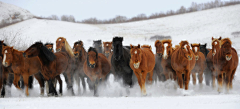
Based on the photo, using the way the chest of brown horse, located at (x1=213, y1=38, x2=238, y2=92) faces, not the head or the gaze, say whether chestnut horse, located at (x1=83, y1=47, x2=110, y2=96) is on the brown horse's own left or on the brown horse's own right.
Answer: on the brown horse's own right

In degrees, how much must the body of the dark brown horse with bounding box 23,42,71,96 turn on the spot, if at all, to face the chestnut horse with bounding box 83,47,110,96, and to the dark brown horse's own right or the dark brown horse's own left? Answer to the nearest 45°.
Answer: approximately 135° to the dark brown horse's own left

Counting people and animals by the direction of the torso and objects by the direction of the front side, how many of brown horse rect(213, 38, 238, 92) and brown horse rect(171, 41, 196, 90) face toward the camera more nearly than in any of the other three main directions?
2

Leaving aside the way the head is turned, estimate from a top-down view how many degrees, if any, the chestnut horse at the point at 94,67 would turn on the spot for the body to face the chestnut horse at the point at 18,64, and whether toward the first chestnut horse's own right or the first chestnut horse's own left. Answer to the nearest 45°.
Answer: approximately 90° to the first chestnut horse's own right

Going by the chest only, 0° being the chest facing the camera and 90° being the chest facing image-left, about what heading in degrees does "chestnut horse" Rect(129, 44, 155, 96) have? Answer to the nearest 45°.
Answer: approximately 45°

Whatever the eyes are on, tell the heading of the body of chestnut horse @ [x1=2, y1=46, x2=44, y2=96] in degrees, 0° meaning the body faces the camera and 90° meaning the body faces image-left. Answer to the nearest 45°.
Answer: approximately 45°

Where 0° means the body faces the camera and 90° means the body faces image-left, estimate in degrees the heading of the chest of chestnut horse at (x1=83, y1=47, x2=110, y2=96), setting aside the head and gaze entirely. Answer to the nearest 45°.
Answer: approximately 0°

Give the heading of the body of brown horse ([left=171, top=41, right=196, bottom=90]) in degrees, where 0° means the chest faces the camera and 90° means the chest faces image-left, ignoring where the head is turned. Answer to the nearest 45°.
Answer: approximately 0°

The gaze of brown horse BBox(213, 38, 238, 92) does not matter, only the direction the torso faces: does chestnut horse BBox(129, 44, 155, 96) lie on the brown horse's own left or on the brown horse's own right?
on the brown horse's own right
